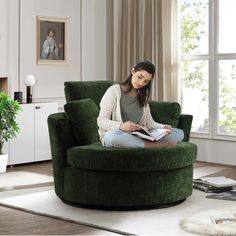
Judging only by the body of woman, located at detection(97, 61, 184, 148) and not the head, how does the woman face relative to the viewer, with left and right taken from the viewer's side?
facing the viewer and to the right of the viewer

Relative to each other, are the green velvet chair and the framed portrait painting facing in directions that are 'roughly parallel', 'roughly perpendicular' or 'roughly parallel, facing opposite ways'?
roughly parallel

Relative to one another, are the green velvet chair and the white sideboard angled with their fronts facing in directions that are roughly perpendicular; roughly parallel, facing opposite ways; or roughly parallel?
roughly parallel

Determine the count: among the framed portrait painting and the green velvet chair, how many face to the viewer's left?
0

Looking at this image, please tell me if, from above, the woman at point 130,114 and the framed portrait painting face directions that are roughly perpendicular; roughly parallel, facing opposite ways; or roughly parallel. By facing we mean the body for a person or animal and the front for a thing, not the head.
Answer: roughly parallel

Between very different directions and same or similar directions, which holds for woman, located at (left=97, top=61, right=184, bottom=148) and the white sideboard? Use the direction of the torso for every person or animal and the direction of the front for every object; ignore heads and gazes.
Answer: same or similar directions

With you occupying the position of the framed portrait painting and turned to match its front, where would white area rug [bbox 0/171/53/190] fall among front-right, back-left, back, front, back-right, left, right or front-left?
front-right
